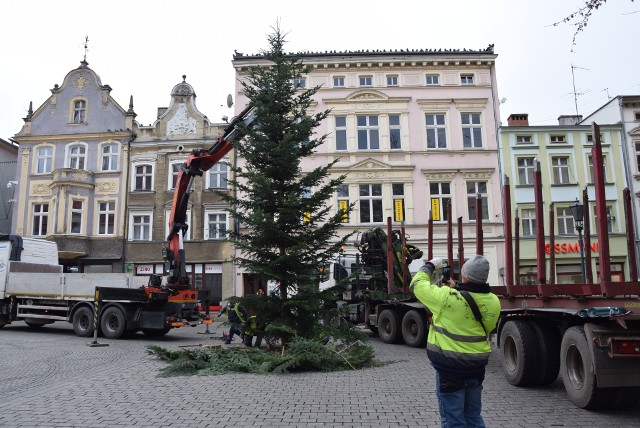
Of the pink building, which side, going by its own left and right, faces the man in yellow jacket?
front

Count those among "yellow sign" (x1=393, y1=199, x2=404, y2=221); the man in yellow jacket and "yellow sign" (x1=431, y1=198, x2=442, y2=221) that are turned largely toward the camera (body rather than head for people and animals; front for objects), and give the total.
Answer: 2

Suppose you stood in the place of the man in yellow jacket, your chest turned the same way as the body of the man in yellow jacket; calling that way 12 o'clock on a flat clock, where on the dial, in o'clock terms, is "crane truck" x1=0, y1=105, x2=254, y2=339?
The crane truck is roughly at 12 o'clock from the man in yellow jacket.

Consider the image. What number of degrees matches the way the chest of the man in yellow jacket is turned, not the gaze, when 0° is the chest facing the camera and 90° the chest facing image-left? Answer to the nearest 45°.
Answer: approximately 135°

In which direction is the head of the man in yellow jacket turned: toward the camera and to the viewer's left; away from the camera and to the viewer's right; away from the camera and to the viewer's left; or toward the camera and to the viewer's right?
away from the camera and to the viewer's left

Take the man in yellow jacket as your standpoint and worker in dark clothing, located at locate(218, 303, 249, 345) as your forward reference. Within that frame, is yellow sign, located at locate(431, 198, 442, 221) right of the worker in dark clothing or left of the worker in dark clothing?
right

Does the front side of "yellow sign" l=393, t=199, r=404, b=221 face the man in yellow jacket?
yes

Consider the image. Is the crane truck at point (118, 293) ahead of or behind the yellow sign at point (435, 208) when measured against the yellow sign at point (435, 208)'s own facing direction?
ahead

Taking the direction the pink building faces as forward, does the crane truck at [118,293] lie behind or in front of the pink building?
in front

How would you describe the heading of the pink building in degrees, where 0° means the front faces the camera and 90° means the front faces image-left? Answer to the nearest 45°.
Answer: approximately 0°

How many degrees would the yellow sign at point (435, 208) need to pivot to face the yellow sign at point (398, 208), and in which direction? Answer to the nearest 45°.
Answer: approximately 90° to its right
